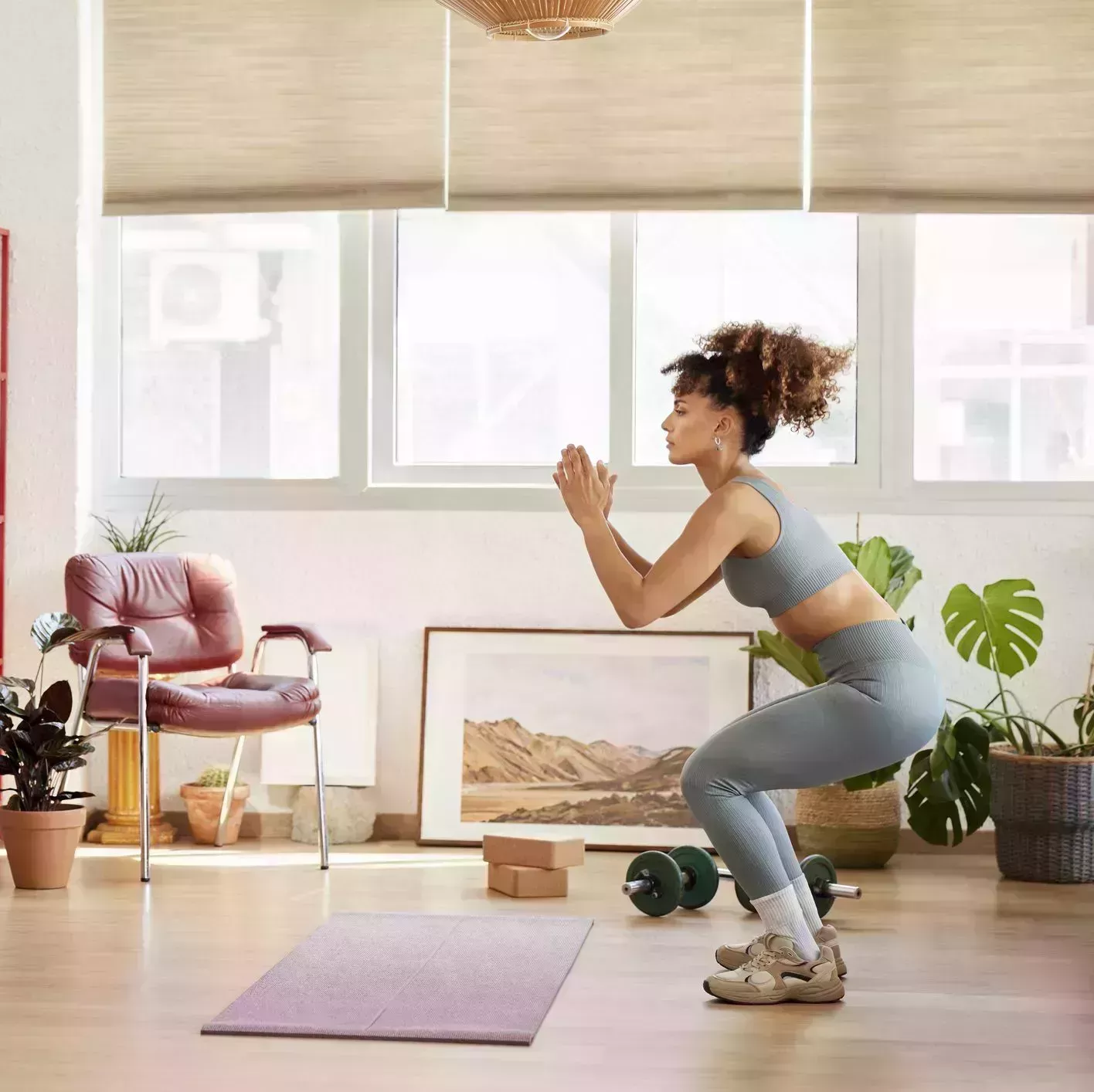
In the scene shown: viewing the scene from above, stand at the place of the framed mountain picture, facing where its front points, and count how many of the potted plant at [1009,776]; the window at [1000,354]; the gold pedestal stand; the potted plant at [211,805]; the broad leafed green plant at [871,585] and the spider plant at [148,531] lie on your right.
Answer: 3

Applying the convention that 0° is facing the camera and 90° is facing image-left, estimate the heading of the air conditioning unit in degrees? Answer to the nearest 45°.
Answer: approximately 0°

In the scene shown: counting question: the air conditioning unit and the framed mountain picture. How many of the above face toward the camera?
2

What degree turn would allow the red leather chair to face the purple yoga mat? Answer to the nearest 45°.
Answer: approximately 45° to its right

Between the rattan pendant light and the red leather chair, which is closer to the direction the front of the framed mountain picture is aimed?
the rattan pendant light

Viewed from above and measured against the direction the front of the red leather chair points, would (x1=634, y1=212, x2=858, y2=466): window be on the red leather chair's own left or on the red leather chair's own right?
on the red leather chair's own left
